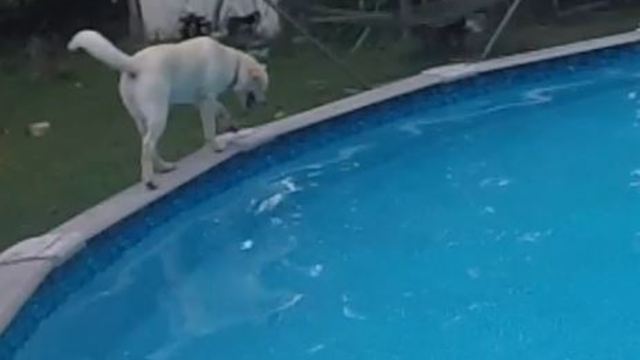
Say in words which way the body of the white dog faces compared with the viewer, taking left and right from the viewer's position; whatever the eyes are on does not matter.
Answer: facing away from the viewer and to the right of the viewer
